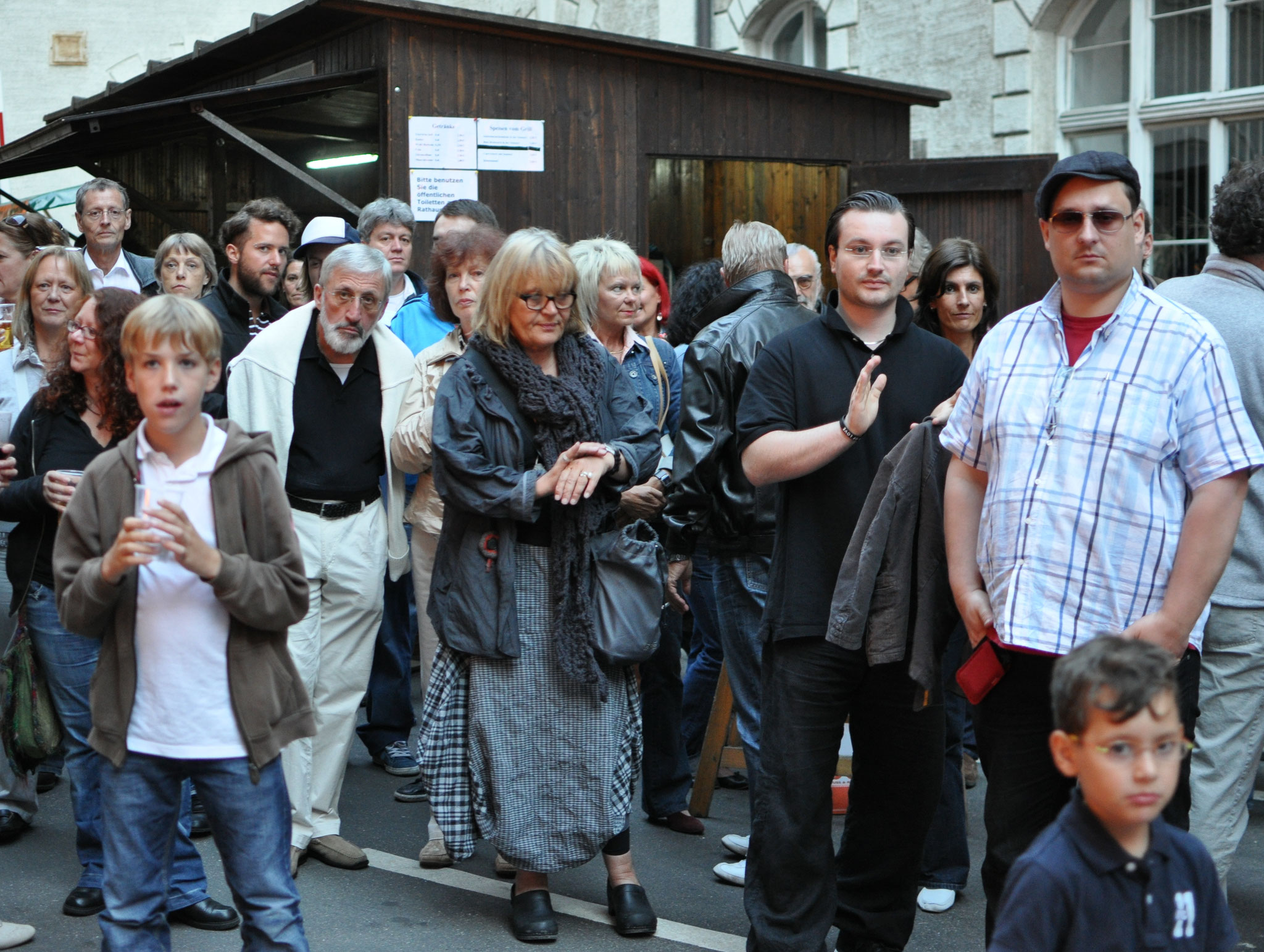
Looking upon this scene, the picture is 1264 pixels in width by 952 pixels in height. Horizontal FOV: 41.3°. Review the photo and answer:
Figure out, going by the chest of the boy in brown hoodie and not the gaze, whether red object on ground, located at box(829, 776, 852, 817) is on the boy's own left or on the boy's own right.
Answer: on the boy's own left

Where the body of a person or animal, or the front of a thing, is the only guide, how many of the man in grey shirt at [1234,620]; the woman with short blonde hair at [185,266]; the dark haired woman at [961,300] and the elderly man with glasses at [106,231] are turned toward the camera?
3

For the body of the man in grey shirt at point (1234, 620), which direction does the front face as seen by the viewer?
away from the camera

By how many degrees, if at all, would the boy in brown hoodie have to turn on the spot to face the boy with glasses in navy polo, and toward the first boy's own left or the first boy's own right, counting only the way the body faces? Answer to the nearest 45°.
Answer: approximately 45° to the first boy's own left

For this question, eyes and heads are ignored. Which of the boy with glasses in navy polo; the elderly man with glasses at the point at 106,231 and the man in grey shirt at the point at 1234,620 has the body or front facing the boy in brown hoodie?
the elderly man with glasses

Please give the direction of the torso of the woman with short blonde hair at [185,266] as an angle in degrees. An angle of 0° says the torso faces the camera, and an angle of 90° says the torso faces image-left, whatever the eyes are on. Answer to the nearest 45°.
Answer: approximately 0°

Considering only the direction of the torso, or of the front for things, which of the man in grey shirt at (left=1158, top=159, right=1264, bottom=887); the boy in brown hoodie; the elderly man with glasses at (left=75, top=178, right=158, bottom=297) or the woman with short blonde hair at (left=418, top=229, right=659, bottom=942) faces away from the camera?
the man in grey shirt

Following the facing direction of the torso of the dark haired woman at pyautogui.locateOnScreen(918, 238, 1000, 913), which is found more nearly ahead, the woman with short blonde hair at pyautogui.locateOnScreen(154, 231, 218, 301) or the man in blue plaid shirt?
the man in blue plaid shirt

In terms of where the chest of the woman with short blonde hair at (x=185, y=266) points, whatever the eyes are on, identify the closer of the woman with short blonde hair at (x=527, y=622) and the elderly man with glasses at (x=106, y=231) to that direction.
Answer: the woman with short blonde hair

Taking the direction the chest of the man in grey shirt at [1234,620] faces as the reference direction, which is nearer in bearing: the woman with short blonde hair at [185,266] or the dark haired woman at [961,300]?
the dark haired woman

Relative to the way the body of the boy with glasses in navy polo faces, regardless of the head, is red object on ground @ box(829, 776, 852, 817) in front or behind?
behind
